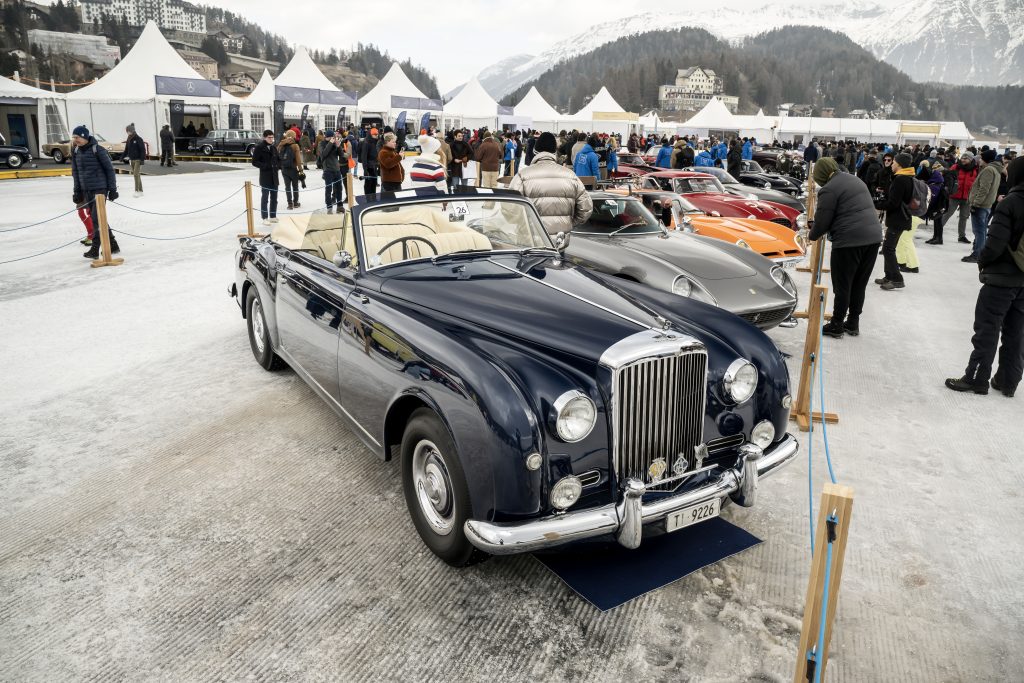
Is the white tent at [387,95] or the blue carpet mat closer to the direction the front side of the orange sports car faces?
the blue carpet mat

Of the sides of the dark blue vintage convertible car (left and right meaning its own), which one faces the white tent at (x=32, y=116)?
back

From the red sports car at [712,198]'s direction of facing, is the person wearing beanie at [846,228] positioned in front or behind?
in front

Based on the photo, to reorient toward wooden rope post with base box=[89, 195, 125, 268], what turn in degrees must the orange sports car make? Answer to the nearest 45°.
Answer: approximately 135° to its right

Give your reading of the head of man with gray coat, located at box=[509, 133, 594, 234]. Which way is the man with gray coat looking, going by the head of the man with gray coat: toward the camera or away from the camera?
away from the camera

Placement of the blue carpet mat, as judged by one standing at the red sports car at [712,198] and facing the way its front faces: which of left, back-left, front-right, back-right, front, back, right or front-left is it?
front-right

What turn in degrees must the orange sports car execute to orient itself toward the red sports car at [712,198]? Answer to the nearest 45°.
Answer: approximately 135° to its left

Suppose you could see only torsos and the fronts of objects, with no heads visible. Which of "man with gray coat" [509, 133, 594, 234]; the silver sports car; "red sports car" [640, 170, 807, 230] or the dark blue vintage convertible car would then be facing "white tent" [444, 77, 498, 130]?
the man with gray coat

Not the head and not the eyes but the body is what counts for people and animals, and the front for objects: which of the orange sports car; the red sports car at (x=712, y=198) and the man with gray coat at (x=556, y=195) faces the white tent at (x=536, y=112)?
the man with gray coat

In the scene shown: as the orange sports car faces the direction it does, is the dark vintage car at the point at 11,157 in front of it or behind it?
behind

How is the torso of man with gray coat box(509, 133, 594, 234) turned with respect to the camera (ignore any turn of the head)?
away from the camera

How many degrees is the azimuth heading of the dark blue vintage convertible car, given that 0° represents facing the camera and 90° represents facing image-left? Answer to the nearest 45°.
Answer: approximately 315°

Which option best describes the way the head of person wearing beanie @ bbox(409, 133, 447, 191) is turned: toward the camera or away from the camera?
away from the camera

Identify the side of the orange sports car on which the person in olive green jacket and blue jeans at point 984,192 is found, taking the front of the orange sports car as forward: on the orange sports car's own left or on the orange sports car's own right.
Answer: on the orange sports car's own left
